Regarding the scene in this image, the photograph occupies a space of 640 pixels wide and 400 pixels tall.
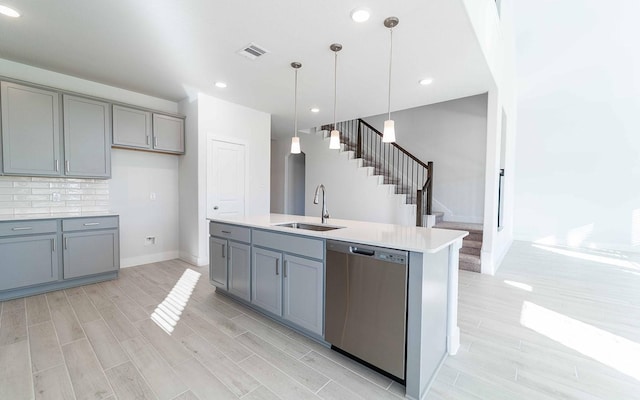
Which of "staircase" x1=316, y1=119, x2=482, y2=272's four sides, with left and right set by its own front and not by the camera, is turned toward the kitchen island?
right

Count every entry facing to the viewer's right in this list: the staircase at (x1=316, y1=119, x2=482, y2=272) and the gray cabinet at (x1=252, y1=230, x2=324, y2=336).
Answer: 1

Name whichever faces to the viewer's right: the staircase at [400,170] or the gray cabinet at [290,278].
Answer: the staircase

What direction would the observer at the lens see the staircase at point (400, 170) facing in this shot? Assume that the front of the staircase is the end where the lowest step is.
facing to the right of the viewer

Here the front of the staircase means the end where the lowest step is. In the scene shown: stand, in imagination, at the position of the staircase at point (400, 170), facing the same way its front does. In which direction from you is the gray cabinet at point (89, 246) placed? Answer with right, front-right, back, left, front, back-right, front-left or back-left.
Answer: back-right

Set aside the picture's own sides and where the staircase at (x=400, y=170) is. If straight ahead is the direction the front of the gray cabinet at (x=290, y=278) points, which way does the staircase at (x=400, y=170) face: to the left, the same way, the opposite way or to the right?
to the left

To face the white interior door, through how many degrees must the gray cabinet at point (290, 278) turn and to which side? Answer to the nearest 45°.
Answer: approximately 90° to its right

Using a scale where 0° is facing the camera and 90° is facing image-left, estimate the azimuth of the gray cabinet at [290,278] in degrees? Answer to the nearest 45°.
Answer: approximately 45°
